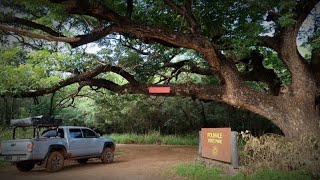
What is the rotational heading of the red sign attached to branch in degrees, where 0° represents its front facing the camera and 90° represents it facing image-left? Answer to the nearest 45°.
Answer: approximately 0°

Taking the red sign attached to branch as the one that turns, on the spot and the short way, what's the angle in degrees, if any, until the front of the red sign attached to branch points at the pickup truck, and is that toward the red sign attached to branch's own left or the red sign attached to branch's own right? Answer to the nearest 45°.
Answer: approximately 90° to the red sign attached to branch's own right

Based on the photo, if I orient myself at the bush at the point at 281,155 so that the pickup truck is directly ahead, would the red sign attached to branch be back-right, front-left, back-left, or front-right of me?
front-right

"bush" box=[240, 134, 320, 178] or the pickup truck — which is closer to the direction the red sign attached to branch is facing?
the bush

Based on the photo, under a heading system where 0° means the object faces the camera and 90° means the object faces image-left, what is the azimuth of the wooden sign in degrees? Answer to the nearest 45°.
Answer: approximately 45°

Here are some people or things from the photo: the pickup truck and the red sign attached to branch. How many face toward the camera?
1

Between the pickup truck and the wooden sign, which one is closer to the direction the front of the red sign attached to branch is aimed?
the wooden sign

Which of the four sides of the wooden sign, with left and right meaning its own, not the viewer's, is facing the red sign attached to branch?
right

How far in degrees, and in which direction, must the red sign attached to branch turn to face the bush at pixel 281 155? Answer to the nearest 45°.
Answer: approximately 45° to its left

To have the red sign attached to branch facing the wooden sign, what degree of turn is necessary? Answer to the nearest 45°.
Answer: approximately 45° to its left

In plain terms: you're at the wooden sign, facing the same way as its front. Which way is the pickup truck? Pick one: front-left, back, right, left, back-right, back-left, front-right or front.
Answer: front-right

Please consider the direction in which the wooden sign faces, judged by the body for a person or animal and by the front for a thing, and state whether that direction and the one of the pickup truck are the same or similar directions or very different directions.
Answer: very different directions

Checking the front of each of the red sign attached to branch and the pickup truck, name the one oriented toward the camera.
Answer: the red sign attached to branch
